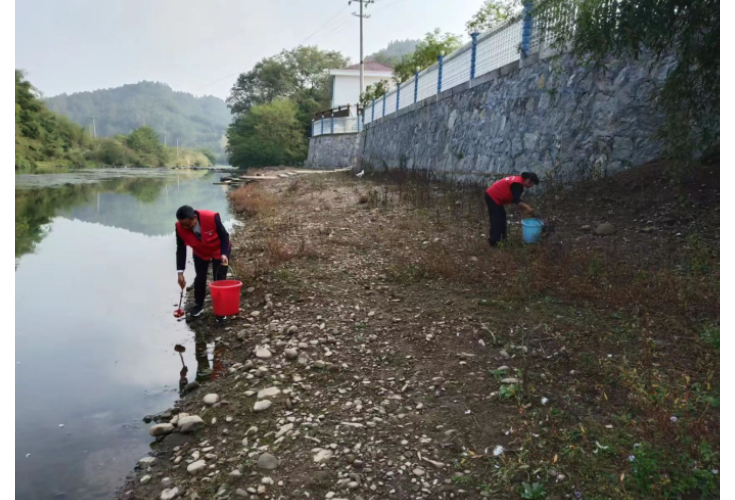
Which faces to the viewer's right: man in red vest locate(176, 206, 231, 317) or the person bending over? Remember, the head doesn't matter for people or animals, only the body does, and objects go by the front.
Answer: the person bending over

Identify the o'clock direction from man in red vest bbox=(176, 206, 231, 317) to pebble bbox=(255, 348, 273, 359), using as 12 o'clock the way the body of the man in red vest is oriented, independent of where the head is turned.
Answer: The pebble is roughly at 10 o'clock from the man in red vest.

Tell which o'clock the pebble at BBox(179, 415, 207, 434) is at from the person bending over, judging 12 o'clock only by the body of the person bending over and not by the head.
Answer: The pebble is roughly at 4 o'clock from the person bending over.

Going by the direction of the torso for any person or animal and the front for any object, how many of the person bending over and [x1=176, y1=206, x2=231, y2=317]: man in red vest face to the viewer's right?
1

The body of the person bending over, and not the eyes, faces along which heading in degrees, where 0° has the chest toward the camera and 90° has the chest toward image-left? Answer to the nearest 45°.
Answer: approximately 270°

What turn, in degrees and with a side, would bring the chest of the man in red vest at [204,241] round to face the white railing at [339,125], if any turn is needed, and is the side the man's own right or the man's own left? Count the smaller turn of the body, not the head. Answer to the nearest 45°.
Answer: approximately 135° to the man's own right

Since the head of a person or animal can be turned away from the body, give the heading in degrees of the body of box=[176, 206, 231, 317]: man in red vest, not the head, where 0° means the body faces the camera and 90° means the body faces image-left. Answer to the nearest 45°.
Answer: approximately 45°

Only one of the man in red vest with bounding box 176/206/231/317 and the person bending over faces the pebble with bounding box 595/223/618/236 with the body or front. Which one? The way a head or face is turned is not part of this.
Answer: the person bending over

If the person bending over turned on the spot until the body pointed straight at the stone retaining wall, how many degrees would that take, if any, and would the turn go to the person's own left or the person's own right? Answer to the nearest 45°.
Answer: approximately 90° to the person's own left

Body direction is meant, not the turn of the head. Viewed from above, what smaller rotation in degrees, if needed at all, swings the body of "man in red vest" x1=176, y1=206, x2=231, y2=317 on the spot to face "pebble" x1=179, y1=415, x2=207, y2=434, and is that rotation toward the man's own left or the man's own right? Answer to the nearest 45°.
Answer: approximately 45° to the man's own left
